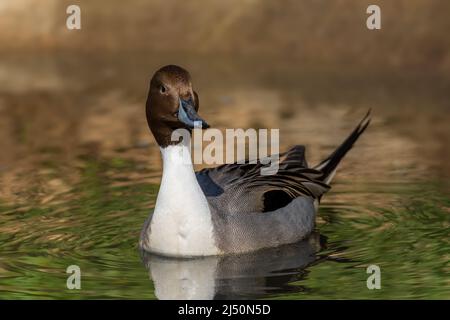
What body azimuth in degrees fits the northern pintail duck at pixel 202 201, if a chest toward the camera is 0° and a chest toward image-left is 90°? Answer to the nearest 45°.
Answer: approximately 45°
